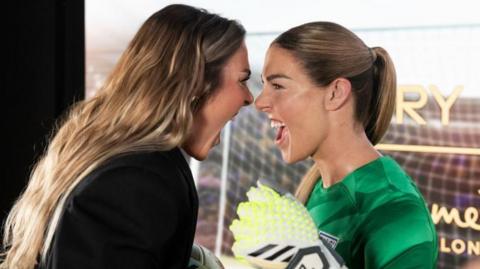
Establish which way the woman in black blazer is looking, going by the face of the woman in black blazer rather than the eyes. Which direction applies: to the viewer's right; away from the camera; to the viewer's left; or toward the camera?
to the viewer's right

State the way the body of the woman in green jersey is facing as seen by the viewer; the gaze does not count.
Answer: to the viewer's left

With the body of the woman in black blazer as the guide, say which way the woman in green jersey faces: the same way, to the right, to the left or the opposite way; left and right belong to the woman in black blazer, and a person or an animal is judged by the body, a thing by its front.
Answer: the opposite way

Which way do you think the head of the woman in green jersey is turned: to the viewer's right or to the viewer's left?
to the viewer's left

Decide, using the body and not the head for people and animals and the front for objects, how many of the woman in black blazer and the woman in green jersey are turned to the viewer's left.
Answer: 1

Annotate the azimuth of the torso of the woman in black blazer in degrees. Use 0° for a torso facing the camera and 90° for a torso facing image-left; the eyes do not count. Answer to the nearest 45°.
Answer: approximately 270°
